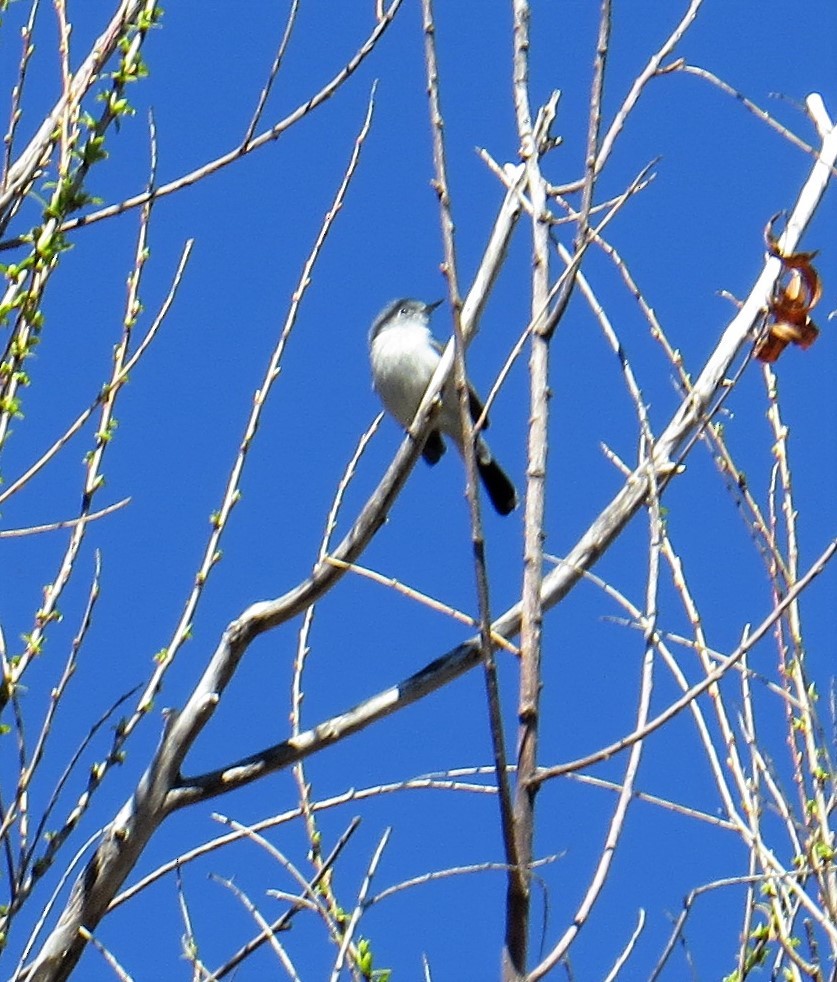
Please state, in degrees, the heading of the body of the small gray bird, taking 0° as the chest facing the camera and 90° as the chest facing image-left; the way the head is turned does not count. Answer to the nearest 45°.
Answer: approximately 45°
